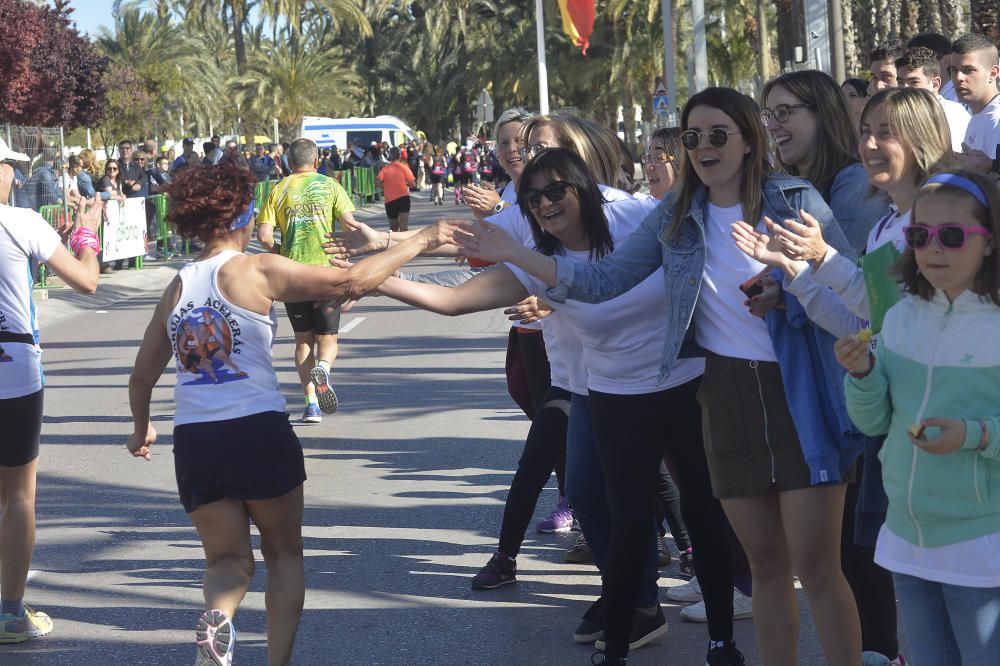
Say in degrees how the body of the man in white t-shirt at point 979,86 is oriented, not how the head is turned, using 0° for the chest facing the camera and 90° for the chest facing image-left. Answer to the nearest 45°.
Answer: approximately 45°

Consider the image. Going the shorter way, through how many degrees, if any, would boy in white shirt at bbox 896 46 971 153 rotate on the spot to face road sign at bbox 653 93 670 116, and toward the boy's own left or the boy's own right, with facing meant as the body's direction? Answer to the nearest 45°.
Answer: approximately 135° to the boy's own right

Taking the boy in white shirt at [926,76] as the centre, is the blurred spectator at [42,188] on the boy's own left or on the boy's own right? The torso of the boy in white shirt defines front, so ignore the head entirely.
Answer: on the boy's own right

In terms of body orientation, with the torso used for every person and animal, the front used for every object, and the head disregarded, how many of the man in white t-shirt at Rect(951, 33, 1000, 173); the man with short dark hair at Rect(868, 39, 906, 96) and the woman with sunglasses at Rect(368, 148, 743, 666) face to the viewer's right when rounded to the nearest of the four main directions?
0

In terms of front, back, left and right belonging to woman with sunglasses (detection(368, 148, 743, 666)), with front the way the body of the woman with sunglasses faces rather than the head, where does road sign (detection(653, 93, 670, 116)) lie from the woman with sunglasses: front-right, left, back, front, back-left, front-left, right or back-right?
back-right

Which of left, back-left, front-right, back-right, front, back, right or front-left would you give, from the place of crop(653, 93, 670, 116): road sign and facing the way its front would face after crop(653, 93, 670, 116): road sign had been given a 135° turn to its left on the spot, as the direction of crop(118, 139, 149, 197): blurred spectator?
back

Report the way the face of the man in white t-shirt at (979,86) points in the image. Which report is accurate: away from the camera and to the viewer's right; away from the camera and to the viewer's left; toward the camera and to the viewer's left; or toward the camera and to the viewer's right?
toward the camera and to the viewer's left

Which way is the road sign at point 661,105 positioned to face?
toward the camera

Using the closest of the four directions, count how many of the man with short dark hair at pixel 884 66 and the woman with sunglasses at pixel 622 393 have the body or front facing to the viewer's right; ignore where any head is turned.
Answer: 0

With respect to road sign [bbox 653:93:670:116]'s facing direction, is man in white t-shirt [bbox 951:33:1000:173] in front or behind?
in front

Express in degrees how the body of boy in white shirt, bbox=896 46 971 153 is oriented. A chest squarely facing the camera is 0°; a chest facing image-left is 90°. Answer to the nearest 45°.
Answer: approximately 45°

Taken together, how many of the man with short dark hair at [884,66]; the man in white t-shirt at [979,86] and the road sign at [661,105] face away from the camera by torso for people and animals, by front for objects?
0

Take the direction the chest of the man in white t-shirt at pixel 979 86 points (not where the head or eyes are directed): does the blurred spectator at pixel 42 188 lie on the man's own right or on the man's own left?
on the man's own right

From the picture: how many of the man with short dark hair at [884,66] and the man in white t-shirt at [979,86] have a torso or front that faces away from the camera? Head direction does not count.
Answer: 0
